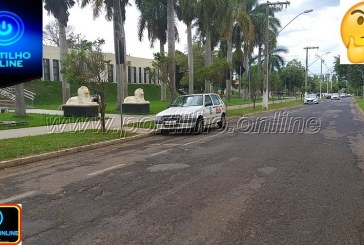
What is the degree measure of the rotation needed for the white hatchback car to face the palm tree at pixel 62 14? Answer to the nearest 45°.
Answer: approximately 90° to its right

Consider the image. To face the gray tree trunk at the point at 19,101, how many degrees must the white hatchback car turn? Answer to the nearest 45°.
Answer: approximately 90° to its right

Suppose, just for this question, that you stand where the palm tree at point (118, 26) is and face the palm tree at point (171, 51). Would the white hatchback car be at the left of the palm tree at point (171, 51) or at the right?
right

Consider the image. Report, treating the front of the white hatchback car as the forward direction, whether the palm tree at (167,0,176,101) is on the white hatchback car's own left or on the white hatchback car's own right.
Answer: on the white hatchback car's own right

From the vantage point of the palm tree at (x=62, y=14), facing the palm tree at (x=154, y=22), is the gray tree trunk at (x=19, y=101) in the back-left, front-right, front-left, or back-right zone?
back-right

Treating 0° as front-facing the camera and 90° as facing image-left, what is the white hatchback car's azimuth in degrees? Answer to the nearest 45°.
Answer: approximately 45°

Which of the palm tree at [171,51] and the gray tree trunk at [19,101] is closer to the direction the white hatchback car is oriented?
the gray tree trunk

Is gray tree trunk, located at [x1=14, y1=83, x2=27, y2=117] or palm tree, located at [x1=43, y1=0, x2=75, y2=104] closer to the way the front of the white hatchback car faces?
the gray tree trunk
